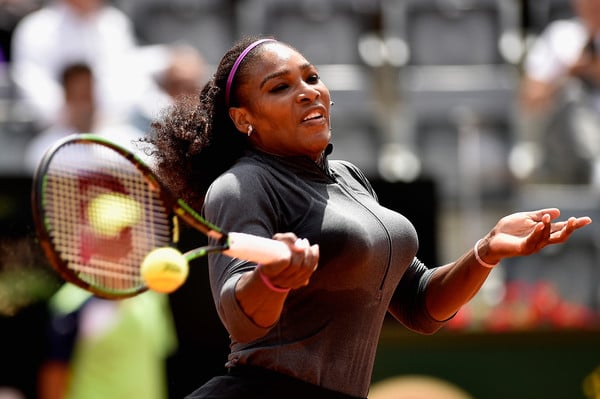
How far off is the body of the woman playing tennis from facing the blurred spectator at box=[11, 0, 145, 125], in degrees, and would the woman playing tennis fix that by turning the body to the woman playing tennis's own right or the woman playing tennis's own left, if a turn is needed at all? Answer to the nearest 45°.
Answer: approximately 180°

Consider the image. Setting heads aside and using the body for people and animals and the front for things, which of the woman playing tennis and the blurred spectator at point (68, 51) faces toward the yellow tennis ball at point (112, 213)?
the blurred spectator

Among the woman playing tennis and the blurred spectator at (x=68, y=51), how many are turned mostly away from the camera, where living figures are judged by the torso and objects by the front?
0

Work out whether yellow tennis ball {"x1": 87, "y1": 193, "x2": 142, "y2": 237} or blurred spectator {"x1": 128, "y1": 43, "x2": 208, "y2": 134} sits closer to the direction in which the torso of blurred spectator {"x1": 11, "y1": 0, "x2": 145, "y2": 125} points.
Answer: the yellow tennis ball

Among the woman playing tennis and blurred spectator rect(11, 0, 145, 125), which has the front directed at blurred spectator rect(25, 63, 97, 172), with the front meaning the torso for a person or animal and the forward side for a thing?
blurred spectator rect(11, 0, 145, 125)

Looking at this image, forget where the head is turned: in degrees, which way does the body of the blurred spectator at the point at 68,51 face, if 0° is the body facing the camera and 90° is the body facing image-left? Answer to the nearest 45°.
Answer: approximately 0°

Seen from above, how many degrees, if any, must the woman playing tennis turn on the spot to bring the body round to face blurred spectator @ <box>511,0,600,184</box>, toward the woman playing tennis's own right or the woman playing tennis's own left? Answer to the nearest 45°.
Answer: approximately 135° to the woman playing tennis's own left

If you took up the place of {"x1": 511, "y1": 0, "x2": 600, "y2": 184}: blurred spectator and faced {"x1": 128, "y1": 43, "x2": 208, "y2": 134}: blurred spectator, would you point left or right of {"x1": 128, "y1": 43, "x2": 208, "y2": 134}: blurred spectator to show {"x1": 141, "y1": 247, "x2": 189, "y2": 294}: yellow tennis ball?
left

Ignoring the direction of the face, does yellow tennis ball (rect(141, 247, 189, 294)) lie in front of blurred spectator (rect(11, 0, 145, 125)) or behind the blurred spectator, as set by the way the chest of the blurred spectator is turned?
in front

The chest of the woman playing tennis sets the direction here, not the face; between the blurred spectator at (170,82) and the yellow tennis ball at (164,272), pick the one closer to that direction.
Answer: the yellow tennis ball

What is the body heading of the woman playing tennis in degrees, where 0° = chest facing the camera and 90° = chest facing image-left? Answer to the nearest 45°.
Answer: approximately 315°

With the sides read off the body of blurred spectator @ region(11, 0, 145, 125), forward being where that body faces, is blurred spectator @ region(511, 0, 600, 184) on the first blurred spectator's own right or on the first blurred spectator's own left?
on the first blurred spectator's own left

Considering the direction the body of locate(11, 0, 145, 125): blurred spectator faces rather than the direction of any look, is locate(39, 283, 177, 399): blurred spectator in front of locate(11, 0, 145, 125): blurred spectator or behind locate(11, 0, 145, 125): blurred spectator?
in front
